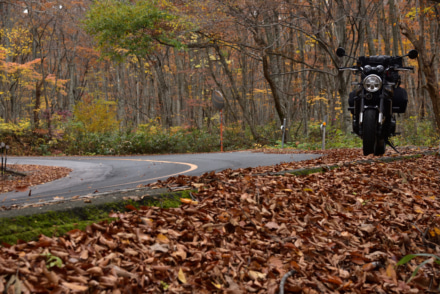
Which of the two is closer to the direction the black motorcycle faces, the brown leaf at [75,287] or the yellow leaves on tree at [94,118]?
the brown leaf

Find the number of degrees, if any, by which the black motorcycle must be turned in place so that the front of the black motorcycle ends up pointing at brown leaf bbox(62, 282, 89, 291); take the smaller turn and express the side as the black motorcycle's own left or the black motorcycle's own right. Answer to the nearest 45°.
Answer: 0° — it already faces it

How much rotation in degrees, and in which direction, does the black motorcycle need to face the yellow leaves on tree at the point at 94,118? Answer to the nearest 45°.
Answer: approximately 135° to its right

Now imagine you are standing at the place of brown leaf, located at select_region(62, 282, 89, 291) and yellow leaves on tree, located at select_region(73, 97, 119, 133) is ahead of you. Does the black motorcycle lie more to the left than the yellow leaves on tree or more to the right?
right

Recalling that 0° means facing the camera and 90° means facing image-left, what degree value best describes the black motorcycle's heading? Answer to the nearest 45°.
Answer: approximately 0°
